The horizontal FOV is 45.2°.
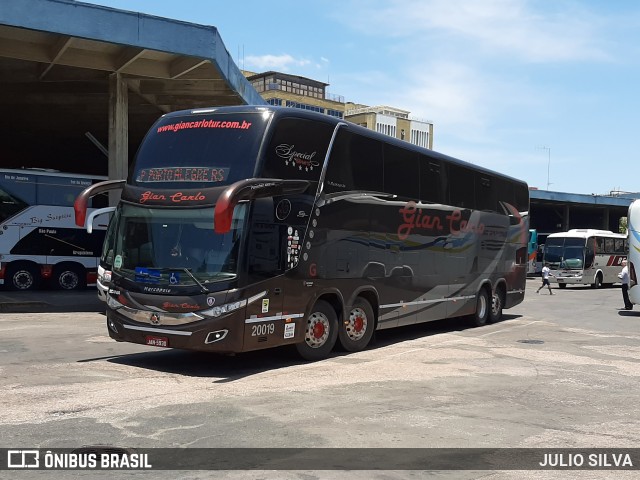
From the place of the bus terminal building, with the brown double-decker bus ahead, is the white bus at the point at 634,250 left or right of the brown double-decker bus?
left

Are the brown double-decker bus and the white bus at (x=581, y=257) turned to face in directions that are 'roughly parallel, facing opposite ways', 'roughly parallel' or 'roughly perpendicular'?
roughly parallel

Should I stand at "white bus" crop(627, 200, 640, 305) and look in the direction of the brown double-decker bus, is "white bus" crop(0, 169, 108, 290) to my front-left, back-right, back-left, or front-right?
front-right

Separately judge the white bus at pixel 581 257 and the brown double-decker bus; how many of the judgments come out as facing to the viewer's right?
0

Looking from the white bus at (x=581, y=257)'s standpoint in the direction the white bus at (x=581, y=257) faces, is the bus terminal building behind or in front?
in front

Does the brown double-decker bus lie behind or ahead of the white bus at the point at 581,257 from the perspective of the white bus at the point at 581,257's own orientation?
ahead

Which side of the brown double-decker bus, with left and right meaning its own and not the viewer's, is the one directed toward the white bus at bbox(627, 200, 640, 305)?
back

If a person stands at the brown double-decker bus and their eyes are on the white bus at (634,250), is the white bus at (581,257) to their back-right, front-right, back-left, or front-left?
front-left

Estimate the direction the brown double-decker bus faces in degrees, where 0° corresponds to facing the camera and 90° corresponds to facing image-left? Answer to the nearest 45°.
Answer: approximately 45°

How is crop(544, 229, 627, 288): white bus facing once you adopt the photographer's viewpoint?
facing the viewer and to the left of the viewer
